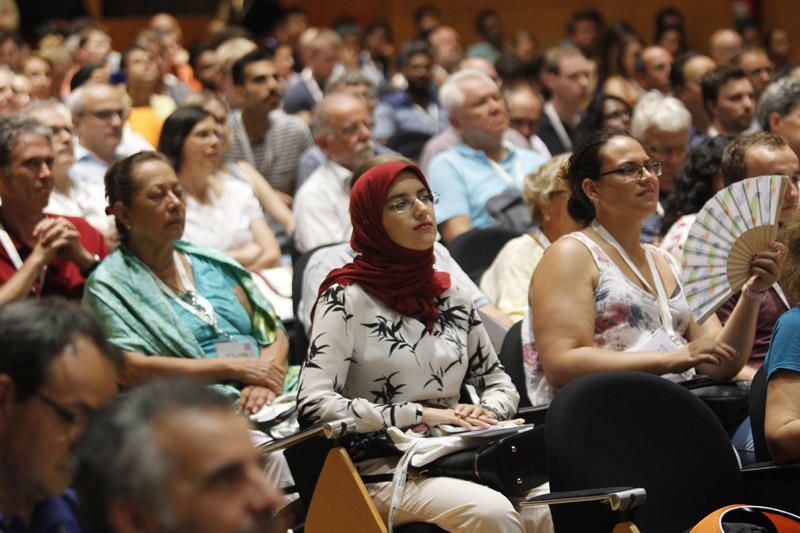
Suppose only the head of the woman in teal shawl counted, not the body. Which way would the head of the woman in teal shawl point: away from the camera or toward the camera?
toward the camera

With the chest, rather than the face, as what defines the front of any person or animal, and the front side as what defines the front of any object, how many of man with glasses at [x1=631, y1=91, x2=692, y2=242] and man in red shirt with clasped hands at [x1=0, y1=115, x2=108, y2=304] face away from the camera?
0

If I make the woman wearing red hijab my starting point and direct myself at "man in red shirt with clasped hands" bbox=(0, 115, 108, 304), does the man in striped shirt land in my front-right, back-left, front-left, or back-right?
front-right

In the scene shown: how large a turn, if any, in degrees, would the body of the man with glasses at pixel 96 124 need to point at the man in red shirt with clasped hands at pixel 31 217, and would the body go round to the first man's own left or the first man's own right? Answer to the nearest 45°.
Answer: approximately 45° to the first man's own right

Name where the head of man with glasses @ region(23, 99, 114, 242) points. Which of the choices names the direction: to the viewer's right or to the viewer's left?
to the viewer's right

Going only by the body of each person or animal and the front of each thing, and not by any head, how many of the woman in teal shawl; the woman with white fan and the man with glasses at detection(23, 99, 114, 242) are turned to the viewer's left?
0

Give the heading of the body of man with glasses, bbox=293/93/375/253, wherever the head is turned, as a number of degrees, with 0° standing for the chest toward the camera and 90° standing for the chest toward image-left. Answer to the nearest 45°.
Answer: approximately 315°

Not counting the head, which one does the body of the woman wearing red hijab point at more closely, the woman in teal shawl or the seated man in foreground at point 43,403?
the seated man in foreground

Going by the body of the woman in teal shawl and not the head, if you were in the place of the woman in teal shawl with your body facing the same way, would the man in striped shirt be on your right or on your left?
on your left

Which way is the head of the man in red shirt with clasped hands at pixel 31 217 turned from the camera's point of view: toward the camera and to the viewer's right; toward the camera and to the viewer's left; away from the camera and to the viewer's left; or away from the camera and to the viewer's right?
toward the camera and to the viewer's right

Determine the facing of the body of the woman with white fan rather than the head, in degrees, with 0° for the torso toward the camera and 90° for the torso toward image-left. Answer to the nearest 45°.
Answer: approximately 315°

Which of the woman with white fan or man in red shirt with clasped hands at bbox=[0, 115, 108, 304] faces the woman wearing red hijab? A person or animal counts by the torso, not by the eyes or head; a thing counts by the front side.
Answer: the man in red shirt with clasped hands

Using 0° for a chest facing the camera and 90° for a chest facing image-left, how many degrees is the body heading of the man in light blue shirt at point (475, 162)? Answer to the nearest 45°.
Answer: approximately 315°

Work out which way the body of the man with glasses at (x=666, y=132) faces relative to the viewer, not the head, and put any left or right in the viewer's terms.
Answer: facing the viewer and to the right of the viewer
